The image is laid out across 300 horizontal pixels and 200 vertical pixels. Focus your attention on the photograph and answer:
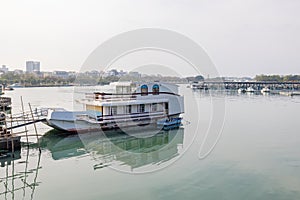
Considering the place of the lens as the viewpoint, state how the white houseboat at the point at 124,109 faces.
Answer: facing the viewer and to the left of the viewer
